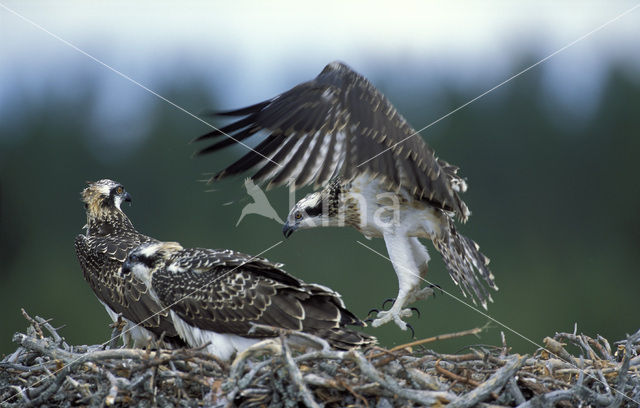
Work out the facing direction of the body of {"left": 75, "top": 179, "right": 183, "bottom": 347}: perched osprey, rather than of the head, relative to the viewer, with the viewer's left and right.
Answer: facing away from the viewer and to the left of the viewer

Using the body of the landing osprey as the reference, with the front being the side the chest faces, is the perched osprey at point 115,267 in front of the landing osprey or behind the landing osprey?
in front

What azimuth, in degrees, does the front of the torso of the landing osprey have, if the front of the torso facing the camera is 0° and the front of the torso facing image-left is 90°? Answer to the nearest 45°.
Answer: approximately 90°

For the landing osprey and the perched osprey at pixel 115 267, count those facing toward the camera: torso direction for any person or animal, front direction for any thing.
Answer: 0
